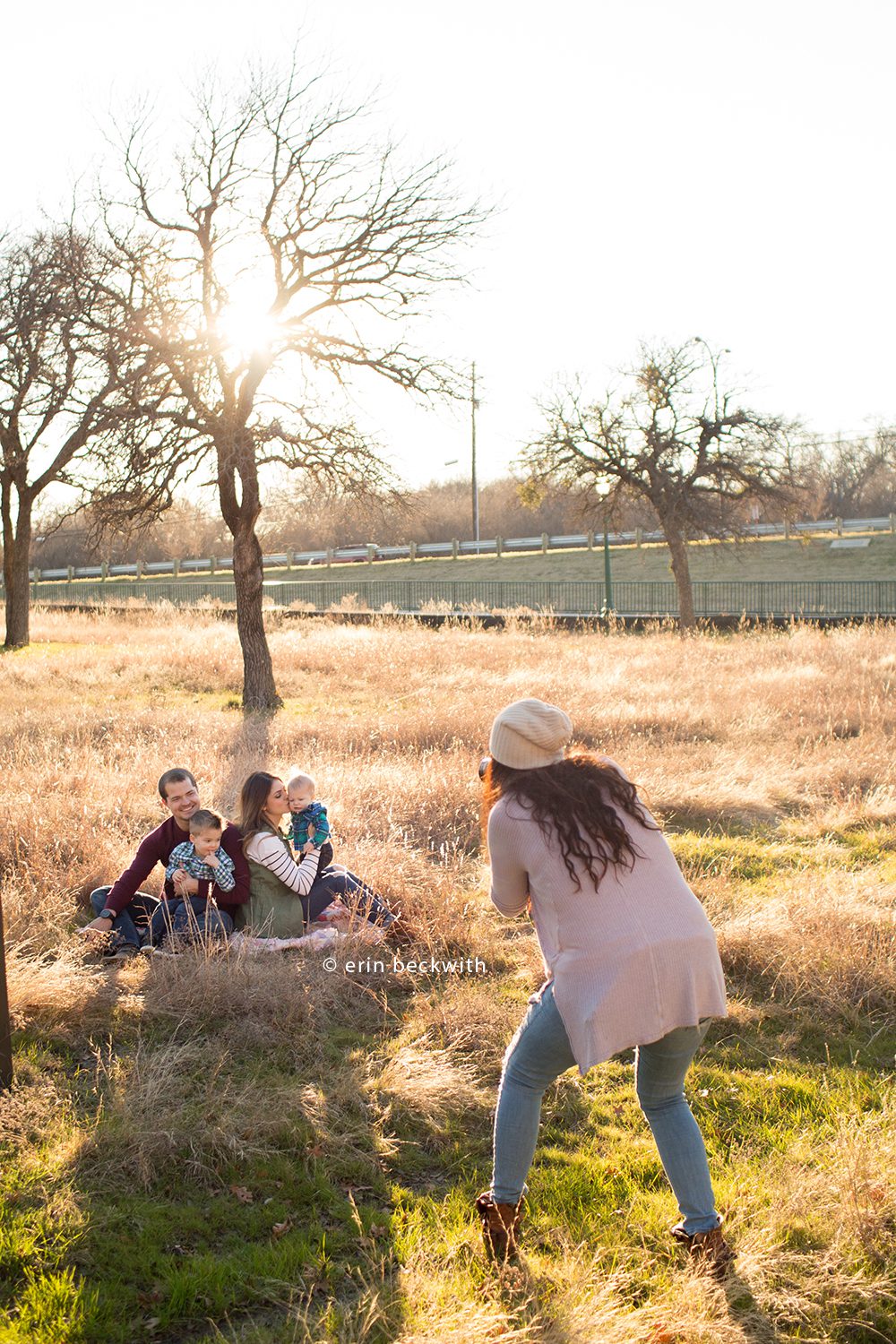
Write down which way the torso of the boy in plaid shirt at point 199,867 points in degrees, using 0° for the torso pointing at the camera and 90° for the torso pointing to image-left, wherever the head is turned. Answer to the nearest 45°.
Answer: approximately 0°

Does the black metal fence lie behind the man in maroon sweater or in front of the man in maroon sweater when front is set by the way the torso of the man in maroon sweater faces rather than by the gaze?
behind

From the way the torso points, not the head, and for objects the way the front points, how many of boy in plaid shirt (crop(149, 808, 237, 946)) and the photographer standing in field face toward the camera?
1

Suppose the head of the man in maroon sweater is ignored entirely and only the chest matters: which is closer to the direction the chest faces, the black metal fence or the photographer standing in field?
the photographer standing in field

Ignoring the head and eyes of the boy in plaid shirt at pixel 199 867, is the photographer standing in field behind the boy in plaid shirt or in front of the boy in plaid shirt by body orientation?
in front

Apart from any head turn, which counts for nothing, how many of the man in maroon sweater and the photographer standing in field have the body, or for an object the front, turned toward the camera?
1

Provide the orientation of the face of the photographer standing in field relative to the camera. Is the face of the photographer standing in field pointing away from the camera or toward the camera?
away from the camera

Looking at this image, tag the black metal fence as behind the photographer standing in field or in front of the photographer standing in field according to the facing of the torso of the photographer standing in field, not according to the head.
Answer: in front

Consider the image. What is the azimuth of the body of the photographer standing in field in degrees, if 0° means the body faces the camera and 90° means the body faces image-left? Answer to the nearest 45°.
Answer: approximately 135°

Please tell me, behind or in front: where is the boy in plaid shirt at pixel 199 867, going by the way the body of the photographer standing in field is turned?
in front
